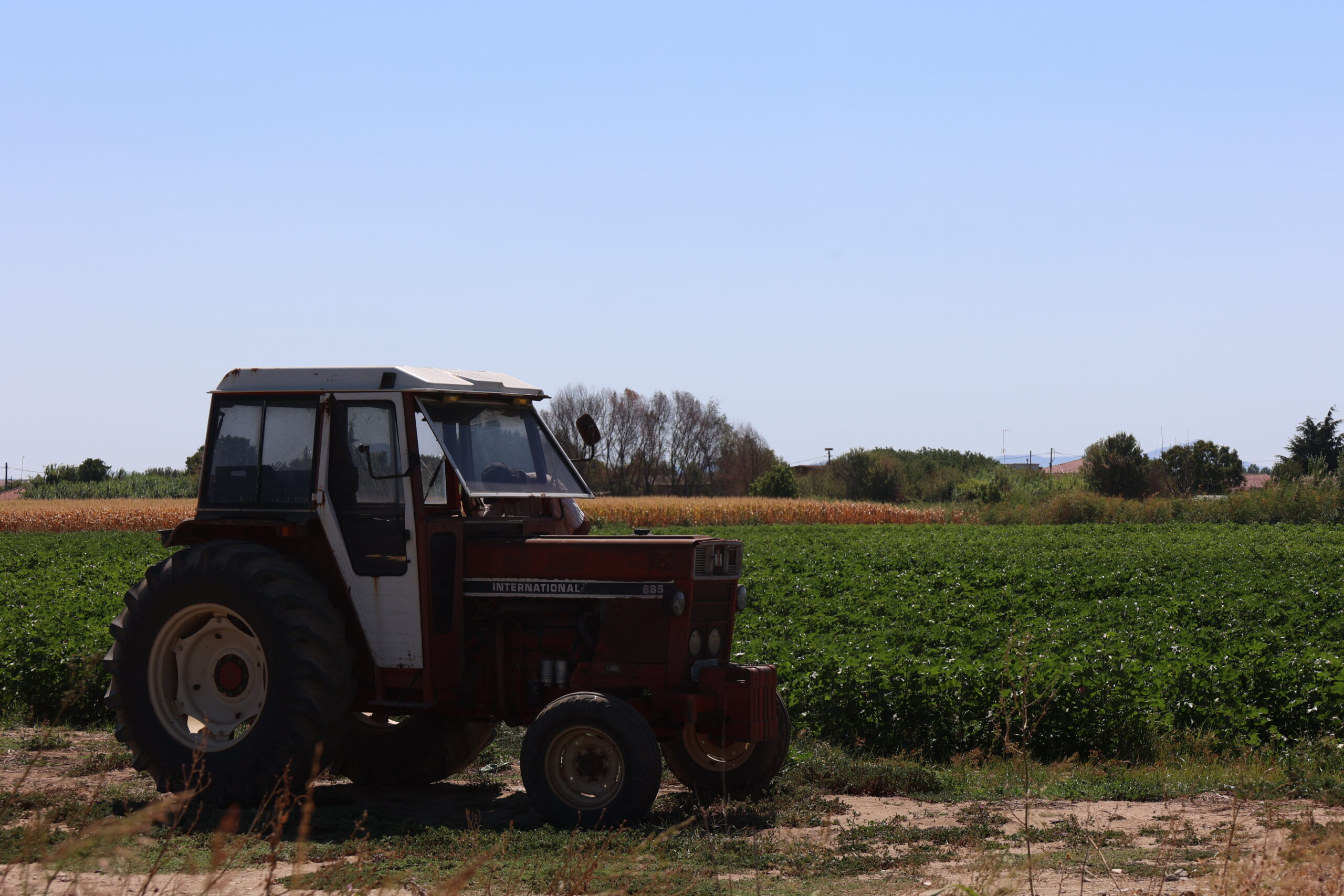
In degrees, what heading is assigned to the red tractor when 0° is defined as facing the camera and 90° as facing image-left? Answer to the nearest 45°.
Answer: approximately 315°
